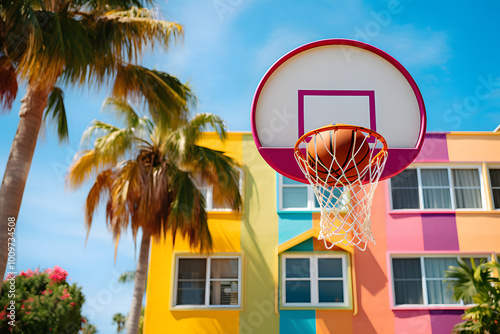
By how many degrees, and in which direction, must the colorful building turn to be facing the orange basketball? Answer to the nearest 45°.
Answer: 0° — it already faces it

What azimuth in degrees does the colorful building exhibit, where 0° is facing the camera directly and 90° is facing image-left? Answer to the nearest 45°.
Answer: approximately 0°

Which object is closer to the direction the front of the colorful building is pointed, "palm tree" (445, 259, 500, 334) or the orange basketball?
the orange basketball

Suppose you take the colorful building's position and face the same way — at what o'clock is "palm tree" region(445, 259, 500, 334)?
The palm tree is roughly at 10 o'clock from the colorful building.

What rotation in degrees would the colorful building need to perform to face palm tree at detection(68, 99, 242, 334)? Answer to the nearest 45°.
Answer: approximately 45° to its right

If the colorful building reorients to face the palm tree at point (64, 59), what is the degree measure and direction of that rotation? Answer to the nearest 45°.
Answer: approximately 45° to its right

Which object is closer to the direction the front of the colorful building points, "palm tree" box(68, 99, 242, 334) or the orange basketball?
the orange basketball
